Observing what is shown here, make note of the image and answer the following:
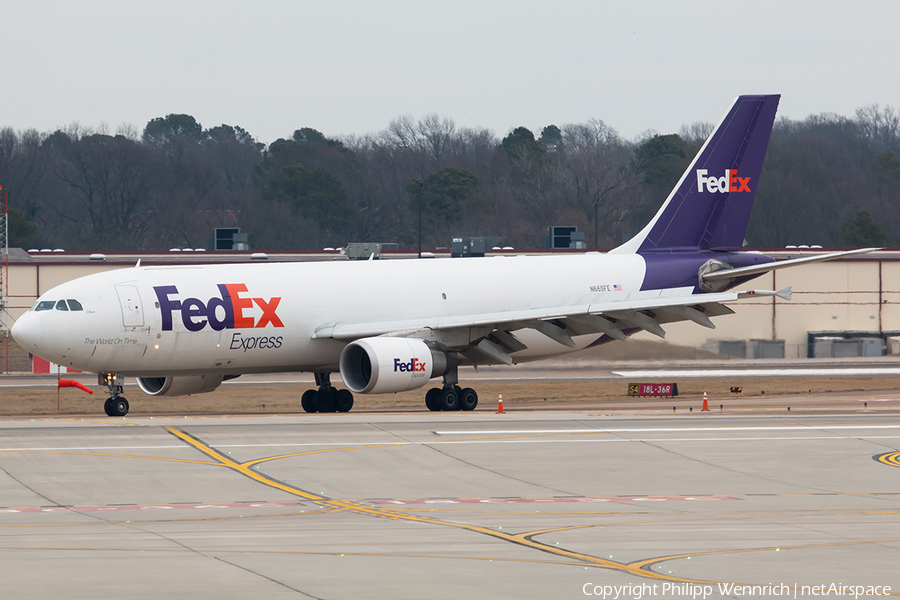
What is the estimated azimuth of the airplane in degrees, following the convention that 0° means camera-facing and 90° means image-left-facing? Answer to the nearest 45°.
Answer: approximately 45°
